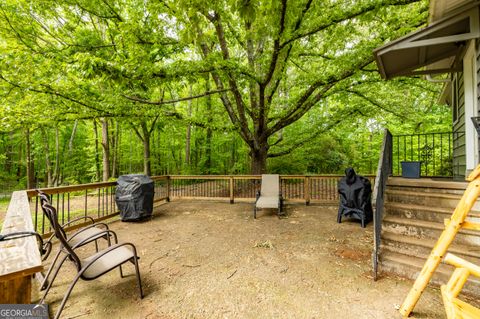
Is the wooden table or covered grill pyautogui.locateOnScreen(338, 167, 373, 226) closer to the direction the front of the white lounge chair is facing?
the wooden table

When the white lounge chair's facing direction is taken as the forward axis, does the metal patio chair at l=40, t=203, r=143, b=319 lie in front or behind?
in front

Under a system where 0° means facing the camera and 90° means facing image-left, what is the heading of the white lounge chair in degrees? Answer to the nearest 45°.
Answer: approximately 0°

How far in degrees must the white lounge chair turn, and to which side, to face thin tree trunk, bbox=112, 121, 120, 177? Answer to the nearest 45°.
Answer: approximately 135° to its right

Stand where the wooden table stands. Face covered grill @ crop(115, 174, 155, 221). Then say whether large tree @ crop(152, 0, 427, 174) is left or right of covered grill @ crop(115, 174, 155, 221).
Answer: right

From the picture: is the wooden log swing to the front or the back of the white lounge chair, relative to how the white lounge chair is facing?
to the front

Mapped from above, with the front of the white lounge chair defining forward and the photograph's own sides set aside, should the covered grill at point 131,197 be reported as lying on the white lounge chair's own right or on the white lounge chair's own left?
on the white lounge chair's own right

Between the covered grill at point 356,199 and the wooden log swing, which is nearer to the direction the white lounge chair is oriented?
the wooden log swing
